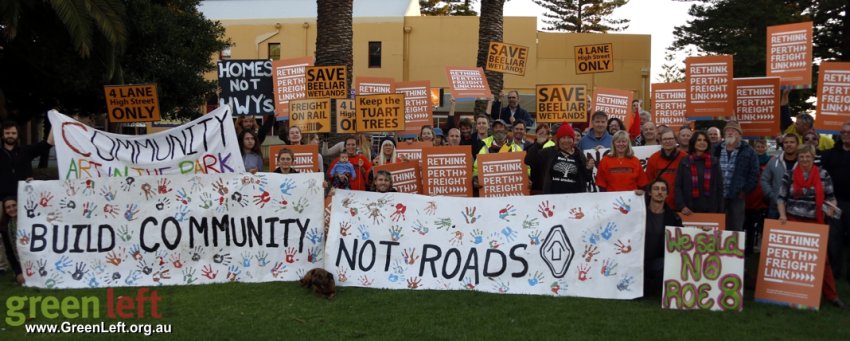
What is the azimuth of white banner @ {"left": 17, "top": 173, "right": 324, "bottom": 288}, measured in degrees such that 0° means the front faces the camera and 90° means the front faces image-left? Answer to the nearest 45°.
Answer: approximately 0°

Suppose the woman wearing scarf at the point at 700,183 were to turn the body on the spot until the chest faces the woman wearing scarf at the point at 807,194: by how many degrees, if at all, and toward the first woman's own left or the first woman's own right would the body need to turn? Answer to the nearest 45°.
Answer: approximately 90° to the first woman's own left

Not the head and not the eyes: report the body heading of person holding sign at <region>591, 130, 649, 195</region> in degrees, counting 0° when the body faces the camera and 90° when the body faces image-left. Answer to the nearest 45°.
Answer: approximately 0°

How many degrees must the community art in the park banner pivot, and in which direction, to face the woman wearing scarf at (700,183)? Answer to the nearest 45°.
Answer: approximately 45° to its left

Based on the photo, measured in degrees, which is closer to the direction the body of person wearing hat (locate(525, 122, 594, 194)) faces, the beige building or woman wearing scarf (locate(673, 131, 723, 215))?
the woman wearing scarf

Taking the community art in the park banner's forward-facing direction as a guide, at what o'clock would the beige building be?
The beige building is roughly at 7 o'clock from the community art in the park banner.

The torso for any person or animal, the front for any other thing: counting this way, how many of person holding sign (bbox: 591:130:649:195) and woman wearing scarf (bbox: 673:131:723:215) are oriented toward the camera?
2

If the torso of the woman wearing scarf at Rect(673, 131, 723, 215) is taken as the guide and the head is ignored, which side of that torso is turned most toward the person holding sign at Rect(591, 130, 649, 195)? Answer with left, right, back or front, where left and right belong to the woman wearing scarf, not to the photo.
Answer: right

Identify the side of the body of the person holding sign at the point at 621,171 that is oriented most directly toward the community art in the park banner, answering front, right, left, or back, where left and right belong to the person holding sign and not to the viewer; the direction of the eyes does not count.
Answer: right

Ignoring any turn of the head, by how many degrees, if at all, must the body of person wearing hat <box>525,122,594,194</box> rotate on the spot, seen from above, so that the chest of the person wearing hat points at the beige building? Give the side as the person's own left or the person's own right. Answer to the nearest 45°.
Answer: approximately 180°
